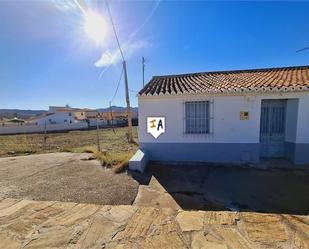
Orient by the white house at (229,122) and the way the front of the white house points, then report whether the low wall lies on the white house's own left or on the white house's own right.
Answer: on the white house's own right

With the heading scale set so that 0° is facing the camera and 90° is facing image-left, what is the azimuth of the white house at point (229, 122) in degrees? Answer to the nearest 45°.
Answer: approximately 0°
